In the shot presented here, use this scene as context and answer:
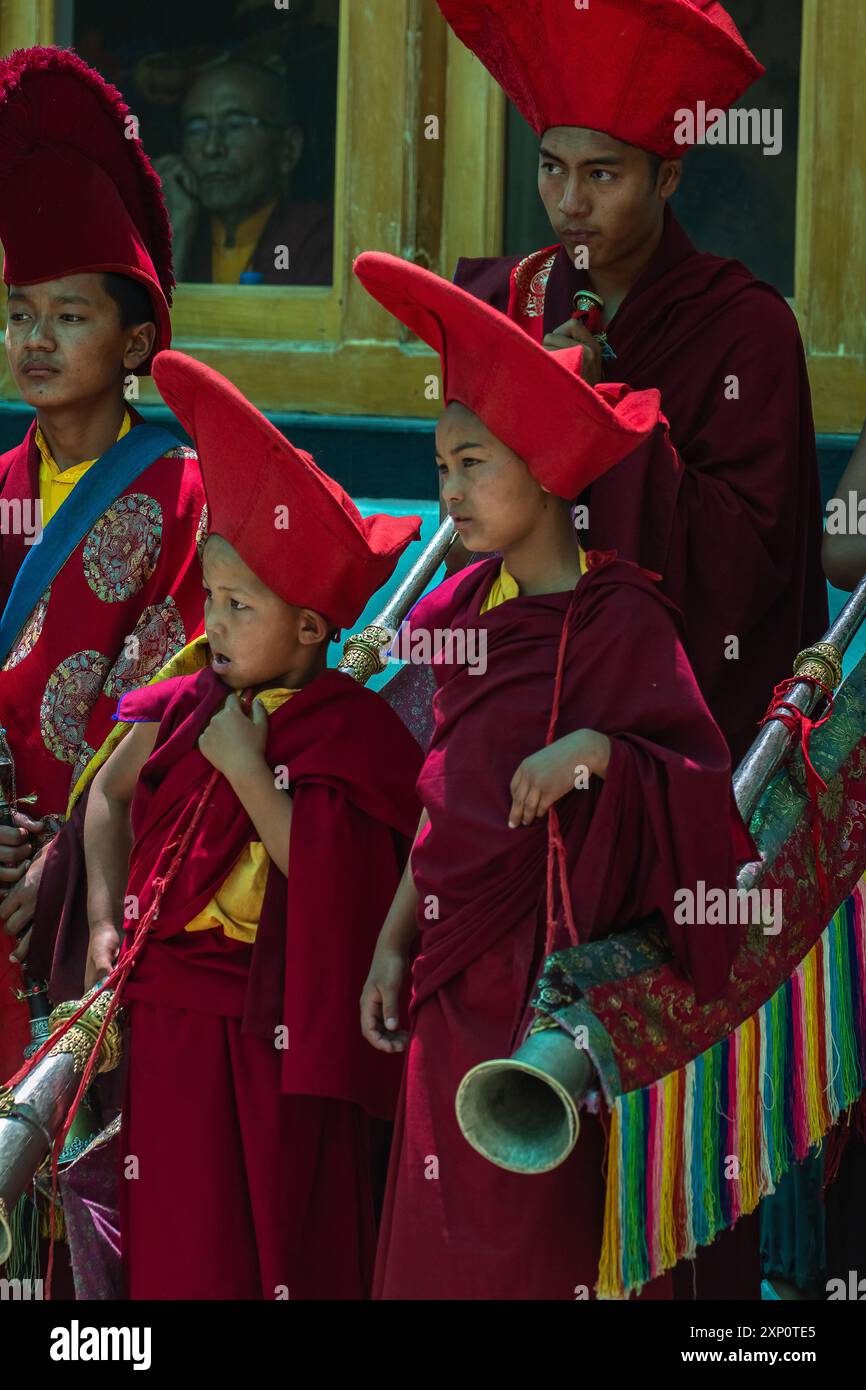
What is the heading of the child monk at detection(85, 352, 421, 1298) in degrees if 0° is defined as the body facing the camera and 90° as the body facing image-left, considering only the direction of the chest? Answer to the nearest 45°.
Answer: approximately 45°

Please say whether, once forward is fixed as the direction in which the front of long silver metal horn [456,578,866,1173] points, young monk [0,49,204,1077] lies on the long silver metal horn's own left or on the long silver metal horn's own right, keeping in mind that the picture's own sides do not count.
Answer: on the long silver metal horn's own right

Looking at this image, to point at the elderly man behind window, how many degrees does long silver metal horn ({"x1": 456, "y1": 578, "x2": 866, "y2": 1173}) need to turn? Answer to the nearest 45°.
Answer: approximately 135° to its right

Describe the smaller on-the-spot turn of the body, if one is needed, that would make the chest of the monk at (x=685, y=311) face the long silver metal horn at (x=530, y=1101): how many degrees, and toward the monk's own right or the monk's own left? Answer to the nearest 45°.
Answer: approximately 45° to the monk's own left

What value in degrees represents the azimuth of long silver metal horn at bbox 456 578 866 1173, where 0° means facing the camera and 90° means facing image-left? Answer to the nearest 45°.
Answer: approximately 45°

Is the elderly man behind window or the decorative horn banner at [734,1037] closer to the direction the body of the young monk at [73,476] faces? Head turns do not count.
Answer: the decorative horn banner

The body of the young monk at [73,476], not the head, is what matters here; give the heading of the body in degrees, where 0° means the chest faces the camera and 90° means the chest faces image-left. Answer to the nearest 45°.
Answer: approximately 45°
